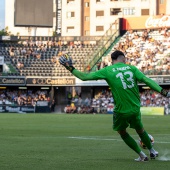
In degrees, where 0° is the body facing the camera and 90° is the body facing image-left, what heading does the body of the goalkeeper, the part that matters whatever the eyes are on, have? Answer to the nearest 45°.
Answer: approximately 180°
